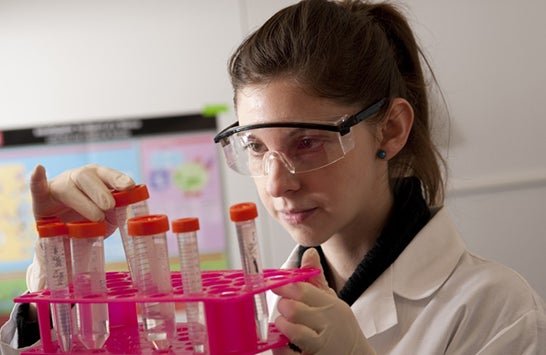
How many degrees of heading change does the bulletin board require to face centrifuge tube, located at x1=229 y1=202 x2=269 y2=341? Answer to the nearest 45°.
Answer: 0° — it already faces it

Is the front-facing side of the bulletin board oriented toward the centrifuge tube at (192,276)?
yes

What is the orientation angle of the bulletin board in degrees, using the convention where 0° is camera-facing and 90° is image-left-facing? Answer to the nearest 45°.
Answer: approximately 0°

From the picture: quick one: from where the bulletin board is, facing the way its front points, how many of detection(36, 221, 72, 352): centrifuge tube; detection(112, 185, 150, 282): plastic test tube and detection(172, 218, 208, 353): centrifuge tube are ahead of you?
3

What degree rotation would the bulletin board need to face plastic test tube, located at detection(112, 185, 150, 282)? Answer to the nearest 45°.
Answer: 0° — it already faces it

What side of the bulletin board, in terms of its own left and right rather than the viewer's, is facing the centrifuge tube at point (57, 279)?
front

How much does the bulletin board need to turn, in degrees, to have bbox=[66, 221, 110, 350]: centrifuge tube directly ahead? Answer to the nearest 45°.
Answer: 0° — it already faces it
